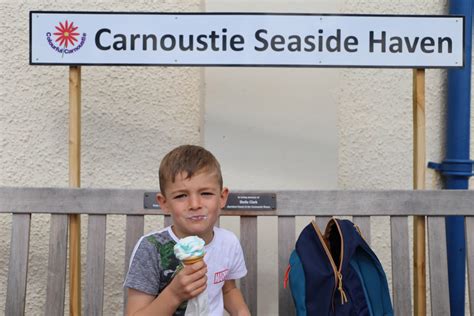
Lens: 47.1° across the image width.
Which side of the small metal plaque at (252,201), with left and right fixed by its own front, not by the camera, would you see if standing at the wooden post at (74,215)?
right

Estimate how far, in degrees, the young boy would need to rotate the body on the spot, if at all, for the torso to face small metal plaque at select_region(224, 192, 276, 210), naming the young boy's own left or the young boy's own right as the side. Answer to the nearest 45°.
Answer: approximately 135° to the young boy's own left

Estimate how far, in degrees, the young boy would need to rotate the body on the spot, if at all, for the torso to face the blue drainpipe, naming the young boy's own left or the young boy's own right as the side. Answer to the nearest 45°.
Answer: approximately 135° to the young boy's own left

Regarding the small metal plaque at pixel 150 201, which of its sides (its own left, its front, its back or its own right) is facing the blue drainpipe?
left

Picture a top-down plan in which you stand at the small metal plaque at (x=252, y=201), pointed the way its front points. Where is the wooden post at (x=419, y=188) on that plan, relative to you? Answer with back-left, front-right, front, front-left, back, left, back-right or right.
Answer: left
